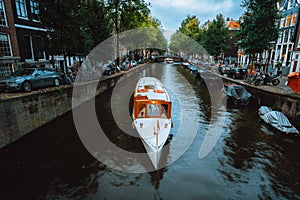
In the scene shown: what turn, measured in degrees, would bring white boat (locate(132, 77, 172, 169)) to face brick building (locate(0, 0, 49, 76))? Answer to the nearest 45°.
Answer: approximately 135° to its right

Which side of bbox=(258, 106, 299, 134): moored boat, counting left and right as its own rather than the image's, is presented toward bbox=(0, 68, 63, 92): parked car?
right

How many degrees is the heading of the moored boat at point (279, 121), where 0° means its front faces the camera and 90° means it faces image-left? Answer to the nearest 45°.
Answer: approximately 315°

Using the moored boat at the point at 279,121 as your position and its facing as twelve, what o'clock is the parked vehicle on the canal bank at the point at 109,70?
The parked vehicle on the canal bank is roughly at 5 o'clock from the moored boat.

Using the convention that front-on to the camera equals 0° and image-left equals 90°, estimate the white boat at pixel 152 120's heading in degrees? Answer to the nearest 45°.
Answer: approximately 0°

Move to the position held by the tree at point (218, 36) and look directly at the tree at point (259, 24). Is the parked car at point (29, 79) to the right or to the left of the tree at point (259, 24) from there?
right

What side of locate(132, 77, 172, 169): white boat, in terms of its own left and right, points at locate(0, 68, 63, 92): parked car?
right

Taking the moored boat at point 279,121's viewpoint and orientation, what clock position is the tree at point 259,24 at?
The tree is roughly at 7 o'clock from the moored boat.
